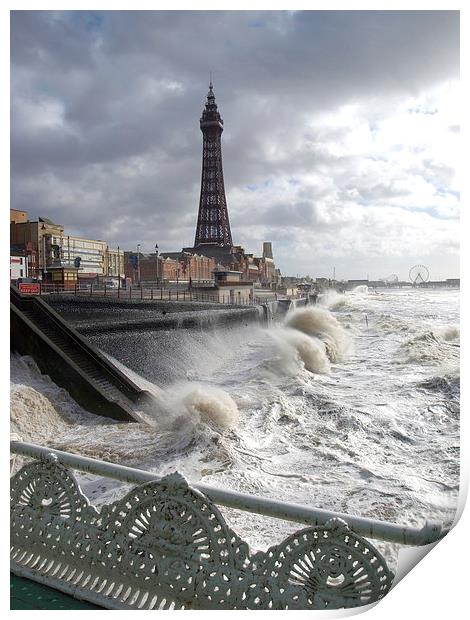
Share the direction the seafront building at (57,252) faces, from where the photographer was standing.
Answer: facing the viewer and to the right of the viewer

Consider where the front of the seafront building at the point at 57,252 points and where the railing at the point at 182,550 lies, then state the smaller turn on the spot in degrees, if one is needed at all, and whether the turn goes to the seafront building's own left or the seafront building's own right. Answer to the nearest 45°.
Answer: approximately 45° to the seafront building's own right
